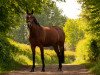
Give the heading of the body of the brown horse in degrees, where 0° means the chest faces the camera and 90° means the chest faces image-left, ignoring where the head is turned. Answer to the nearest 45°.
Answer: approximately 45°

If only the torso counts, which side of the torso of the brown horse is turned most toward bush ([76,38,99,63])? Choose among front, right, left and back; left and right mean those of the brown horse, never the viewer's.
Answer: back

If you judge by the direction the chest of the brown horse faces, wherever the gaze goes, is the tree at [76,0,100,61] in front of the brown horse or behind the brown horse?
behind
